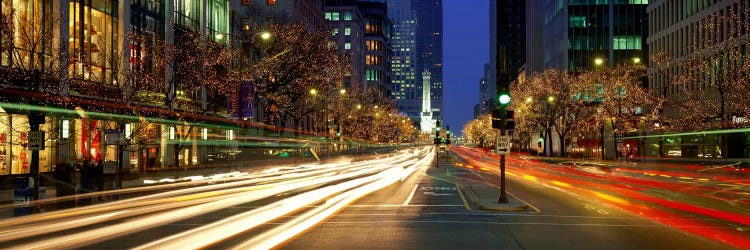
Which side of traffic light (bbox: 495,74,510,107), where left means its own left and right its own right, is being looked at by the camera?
front

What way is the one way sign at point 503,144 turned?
toward the camera

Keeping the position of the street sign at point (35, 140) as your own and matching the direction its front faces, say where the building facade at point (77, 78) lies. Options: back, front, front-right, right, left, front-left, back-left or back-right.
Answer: back

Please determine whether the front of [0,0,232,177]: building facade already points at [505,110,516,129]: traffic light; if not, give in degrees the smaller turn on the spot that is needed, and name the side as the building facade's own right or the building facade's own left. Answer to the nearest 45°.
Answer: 0° — it already faces it

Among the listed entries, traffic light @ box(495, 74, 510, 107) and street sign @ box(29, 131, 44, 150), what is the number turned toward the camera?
2

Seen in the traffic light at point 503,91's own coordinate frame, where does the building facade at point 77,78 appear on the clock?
The building facade is roughly at 4 o'clock from the traffic light.

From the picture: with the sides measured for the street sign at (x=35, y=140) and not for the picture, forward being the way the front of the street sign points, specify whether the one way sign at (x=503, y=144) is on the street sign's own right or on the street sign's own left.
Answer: on the street sign's own left

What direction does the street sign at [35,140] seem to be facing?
toward the camera

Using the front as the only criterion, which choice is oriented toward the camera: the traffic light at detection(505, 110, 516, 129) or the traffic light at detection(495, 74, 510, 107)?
the traffic light at detection(495, 74, 510, 107)

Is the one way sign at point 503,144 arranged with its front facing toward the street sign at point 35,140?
no

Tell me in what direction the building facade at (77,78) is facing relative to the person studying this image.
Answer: facing the viewer and to the right of the viewer
